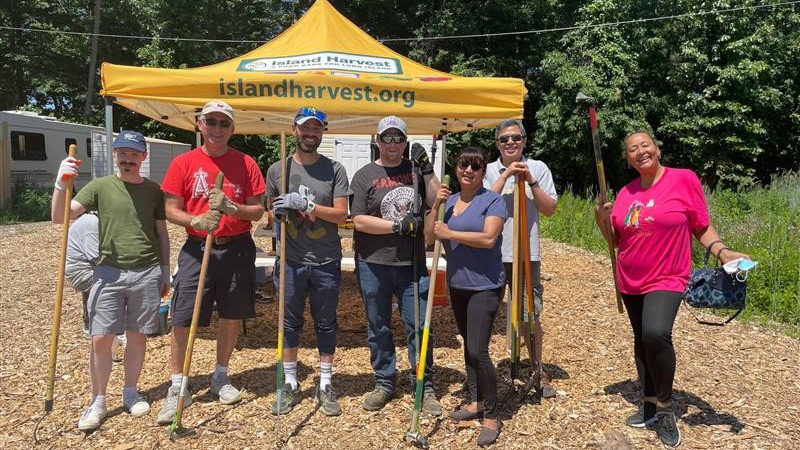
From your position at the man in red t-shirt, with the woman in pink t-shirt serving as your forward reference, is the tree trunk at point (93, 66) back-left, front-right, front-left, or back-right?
back-left

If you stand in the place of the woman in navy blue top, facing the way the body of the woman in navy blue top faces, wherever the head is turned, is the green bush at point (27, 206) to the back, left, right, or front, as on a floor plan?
right

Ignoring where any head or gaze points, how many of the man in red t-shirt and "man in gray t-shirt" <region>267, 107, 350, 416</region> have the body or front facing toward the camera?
2

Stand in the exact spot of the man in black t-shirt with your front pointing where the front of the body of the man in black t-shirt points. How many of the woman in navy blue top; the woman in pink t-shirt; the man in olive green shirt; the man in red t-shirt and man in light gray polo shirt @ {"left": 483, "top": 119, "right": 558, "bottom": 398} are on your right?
2

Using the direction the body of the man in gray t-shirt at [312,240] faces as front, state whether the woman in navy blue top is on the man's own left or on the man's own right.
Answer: on the man's own left

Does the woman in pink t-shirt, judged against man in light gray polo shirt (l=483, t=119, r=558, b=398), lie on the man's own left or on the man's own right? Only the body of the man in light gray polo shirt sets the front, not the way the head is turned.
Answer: on the man's own left

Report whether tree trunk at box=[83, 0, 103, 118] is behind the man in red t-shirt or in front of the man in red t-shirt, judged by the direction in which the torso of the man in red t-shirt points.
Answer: behind

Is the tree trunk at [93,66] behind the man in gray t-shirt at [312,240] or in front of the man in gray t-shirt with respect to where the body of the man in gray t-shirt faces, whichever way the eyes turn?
behind
